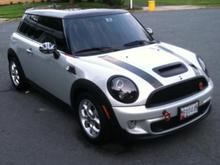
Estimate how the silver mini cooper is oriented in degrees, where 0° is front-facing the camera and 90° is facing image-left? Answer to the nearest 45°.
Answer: approximately 315°
